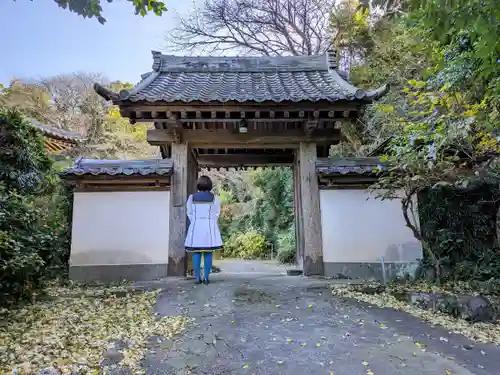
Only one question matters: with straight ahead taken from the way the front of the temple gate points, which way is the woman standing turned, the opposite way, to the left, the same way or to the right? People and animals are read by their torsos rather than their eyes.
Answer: the opposite way

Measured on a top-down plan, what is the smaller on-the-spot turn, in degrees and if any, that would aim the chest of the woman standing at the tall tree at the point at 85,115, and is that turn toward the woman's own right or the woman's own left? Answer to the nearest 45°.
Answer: approximately 45° to the woman's own left

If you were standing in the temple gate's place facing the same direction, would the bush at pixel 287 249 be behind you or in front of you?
behind

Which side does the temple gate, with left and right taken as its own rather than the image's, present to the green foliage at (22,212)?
right

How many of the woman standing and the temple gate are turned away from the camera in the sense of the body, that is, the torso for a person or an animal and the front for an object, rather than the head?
1

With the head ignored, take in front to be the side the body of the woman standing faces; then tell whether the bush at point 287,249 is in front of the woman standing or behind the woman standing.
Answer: in front

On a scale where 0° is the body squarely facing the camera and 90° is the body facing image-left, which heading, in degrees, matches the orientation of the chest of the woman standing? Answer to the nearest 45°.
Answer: approximately 180°

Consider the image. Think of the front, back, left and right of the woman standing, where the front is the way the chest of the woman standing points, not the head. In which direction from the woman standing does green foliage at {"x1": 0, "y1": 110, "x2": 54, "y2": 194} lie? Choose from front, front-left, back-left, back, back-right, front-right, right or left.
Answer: left

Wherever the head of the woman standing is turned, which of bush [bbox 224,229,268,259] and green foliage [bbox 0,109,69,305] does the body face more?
the bush

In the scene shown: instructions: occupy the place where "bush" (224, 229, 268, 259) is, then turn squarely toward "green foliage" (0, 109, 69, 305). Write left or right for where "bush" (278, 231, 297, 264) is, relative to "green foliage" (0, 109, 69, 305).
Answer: left

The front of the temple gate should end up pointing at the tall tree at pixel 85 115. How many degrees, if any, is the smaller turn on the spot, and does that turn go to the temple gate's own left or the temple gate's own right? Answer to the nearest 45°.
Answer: approximately 135° to the temple gate's own right

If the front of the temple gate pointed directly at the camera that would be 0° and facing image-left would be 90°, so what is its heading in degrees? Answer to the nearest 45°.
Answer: approximately 0°

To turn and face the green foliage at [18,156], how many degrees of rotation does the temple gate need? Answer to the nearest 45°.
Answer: approximately 90° to its right
